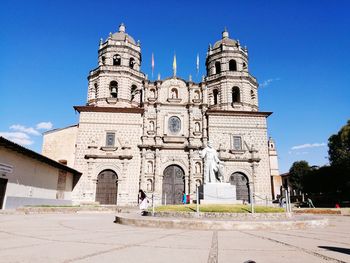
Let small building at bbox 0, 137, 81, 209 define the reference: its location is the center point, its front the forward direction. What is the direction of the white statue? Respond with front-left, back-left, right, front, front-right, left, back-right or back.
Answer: front

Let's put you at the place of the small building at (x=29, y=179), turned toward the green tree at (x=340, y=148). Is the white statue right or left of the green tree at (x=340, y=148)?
right

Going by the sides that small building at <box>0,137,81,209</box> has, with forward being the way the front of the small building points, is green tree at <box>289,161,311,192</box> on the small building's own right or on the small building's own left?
on the small building's own left

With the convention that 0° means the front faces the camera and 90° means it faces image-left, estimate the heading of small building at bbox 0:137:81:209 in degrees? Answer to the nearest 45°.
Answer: approximately 315°

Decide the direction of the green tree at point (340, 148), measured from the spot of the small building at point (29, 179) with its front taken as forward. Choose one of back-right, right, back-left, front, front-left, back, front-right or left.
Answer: front-left
